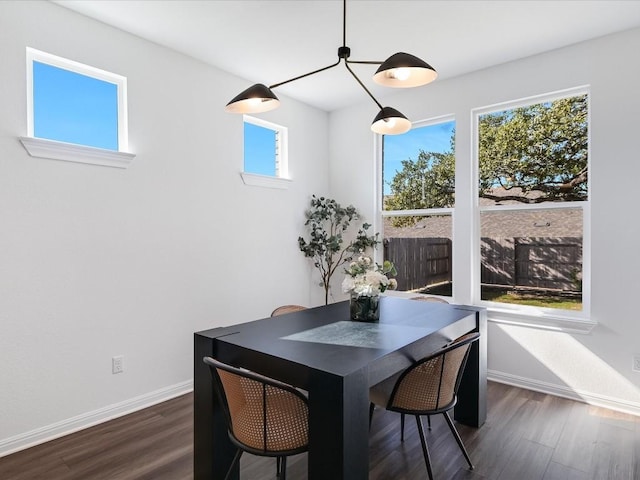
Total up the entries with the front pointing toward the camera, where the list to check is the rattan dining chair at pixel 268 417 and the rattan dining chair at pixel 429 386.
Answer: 0

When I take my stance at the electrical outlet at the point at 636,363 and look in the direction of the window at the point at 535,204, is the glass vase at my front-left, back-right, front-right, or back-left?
front-left

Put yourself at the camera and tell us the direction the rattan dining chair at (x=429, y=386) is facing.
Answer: facing away from the viewer and to the left of the viewer

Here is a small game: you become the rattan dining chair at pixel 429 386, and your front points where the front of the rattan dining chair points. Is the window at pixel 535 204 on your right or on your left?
on your right

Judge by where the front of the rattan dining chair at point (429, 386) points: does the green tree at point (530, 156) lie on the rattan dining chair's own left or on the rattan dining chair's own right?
on the rattan dining chair's own right

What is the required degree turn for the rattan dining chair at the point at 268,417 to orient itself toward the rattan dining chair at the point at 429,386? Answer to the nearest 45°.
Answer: approximately 45° to its right

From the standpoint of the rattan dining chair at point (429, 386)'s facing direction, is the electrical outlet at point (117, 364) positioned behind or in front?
in front

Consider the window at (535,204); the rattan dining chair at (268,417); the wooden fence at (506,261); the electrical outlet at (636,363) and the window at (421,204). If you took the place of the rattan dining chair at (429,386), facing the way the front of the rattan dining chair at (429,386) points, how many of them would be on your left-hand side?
1

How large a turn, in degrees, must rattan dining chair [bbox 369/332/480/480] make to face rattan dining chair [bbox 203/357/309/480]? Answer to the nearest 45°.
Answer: approximately 90° to its left

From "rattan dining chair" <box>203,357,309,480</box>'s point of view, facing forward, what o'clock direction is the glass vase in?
The glass vase is roughly at 12 o'clock from the rattan dining chair.

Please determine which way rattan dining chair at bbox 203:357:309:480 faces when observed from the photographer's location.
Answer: facing away from the viewer and to the right of the viewer

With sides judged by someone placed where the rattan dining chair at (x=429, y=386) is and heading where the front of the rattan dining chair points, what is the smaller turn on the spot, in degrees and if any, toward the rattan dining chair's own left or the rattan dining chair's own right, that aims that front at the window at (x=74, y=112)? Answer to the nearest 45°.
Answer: approximately 45° to the rattan dining chair's own left

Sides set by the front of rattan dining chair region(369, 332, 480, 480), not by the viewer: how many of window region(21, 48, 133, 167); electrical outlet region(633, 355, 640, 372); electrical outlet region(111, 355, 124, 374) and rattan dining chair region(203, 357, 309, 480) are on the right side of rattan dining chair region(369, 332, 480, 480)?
1
